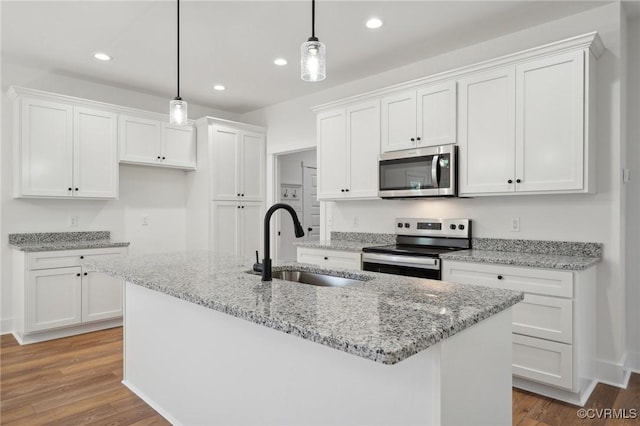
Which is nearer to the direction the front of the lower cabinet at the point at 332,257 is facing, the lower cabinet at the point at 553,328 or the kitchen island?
the kitchen island

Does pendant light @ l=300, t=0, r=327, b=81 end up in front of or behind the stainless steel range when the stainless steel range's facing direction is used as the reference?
in front

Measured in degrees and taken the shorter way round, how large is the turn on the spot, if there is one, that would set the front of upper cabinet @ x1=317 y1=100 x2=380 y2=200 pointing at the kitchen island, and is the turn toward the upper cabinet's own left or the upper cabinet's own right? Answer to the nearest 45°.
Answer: approximately 45° to the upper cabinet's own left

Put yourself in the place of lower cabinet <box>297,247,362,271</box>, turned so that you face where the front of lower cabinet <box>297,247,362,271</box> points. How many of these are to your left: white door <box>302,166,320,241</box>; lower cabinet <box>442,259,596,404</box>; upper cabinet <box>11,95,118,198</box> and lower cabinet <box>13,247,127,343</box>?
1

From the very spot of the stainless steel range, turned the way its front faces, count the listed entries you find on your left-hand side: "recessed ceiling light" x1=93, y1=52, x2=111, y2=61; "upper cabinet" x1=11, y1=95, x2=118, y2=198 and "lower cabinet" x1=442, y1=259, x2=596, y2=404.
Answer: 1

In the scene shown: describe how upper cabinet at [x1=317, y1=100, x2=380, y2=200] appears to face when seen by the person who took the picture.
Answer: facing the viewer and to the left of the viewer

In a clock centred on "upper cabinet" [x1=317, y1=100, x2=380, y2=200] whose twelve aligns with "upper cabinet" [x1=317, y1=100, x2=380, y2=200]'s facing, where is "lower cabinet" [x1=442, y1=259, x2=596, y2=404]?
The lower cabinet is roughly at 9 o'clock from the upper cabinet.

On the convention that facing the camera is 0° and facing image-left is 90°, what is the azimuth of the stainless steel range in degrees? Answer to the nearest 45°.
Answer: approximately 45°
